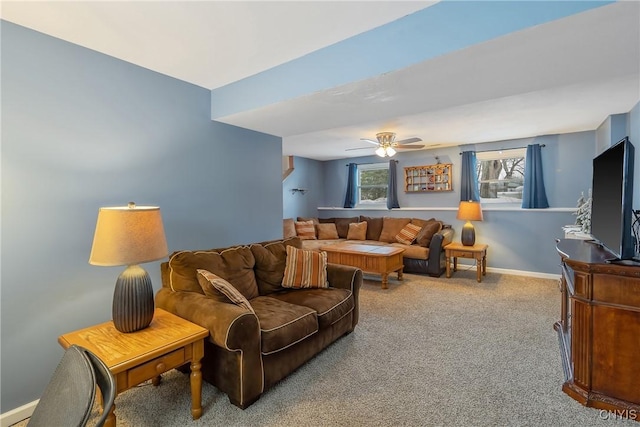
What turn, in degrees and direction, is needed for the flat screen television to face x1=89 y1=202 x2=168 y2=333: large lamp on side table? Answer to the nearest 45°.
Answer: approximately 45° to its left

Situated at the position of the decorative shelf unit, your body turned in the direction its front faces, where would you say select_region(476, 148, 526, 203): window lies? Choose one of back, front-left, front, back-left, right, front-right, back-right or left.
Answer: left

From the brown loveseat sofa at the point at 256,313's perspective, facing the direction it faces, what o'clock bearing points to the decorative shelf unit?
The decorative shelf unit is roughly at 9 o'clock from the brown loveseat sofa.

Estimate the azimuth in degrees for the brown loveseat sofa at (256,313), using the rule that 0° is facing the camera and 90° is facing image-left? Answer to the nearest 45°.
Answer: approximately 315°

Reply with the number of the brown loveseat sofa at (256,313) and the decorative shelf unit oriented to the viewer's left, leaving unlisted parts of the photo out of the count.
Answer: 0

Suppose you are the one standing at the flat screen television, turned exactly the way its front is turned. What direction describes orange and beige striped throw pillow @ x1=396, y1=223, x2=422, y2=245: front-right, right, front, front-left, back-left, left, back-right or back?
front-right

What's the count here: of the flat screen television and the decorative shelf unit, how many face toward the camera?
1

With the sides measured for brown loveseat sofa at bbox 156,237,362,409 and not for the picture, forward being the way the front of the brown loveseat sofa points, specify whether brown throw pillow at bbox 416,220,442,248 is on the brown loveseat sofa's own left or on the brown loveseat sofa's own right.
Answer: on the brown loveseat sofa's own left

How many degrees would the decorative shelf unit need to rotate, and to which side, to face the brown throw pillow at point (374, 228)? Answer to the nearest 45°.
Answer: approximately 90° to its right

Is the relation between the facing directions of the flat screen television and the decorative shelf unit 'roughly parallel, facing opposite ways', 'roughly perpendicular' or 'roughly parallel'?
roughly perpendicular

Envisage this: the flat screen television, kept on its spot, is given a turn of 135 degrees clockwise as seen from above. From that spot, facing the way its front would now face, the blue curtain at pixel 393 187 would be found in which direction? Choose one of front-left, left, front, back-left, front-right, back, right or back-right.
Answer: left

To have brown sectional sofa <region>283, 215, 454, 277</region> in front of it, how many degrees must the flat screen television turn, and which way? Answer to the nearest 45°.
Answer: approximately 45° to its right

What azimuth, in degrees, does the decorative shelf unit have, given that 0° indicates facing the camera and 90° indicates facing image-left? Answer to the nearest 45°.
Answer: approximately 0°

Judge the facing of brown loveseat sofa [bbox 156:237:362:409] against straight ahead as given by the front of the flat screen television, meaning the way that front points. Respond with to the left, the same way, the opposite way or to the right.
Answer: the opposite way

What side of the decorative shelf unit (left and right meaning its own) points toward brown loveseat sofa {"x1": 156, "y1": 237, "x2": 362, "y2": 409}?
front

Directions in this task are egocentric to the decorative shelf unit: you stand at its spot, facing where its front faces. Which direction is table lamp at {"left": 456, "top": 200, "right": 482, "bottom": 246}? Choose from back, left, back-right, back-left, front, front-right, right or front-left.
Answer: front-left

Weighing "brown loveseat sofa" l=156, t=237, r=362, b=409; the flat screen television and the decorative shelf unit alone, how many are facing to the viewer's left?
1

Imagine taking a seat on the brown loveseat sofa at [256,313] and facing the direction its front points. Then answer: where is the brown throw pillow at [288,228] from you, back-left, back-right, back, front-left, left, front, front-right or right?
back-left

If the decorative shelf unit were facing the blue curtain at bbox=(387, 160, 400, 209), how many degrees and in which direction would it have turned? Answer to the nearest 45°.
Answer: approximately 90° to its right
